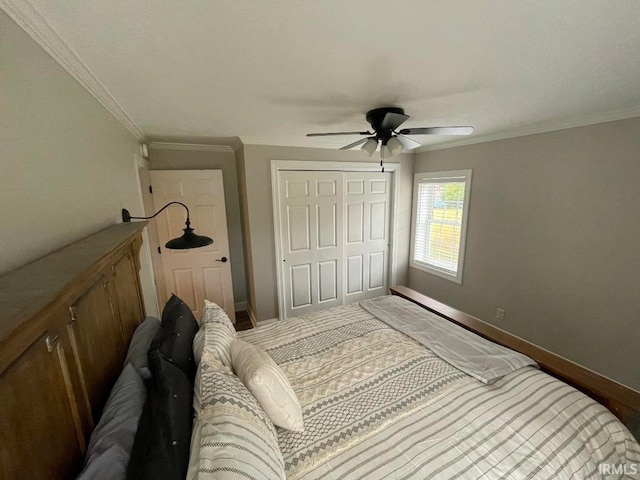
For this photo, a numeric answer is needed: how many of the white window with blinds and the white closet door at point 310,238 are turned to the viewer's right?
0

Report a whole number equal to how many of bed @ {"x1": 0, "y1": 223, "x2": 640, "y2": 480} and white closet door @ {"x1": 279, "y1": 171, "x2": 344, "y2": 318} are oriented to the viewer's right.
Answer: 1

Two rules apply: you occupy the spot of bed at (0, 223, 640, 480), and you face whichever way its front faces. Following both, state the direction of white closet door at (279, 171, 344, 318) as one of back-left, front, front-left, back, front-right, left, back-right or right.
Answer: left

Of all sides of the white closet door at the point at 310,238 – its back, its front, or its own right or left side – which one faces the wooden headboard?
front

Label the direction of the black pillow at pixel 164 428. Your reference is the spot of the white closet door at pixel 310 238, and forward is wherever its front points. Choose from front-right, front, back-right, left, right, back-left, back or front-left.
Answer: front

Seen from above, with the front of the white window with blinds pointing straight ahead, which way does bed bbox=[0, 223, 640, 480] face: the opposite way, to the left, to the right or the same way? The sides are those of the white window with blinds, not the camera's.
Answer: the opposite way

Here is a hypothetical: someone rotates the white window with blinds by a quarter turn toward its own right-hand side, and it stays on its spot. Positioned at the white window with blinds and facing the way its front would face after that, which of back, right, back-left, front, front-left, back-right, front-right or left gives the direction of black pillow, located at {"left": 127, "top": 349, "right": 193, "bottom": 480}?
back-left

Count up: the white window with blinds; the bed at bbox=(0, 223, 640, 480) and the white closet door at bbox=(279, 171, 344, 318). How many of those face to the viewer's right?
1

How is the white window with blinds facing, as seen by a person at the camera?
facing the viewer and to the left of the viewer

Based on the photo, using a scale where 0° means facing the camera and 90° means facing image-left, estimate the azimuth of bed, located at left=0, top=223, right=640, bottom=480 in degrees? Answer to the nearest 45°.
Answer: approximately 270°

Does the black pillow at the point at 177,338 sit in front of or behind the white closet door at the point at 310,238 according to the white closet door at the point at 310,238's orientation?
in front

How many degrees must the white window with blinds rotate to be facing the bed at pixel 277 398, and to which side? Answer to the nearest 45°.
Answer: approximately 45° to its left

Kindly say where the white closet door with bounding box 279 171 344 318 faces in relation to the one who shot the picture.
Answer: facing the viewer

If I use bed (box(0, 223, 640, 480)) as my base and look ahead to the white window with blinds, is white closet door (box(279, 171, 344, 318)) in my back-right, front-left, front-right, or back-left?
front-left
